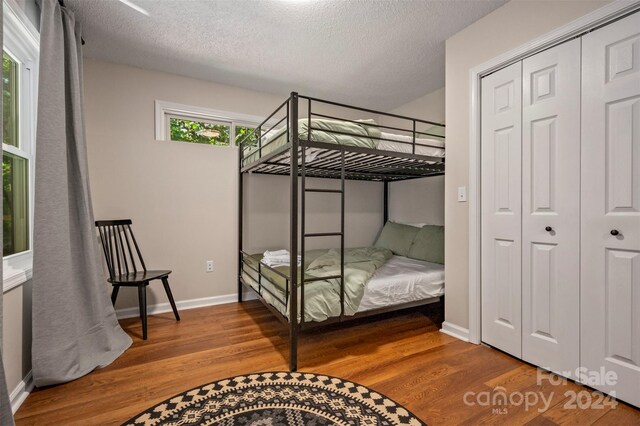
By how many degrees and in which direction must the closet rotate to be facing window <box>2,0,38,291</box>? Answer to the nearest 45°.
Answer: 0° — it already faces it

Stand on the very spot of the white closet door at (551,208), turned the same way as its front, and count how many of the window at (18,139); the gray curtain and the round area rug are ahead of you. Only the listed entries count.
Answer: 3

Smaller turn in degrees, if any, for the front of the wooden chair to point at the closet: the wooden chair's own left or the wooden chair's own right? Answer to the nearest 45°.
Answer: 0° — it already faces it

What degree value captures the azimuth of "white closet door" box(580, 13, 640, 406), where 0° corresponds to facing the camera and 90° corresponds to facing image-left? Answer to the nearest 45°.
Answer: approximately 45°

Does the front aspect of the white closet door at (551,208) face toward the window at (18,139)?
yes

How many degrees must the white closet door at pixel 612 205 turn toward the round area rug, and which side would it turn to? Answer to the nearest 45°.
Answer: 0° — it already faces it

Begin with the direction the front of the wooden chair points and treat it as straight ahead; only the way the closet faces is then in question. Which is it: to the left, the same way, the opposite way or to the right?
the opposite way

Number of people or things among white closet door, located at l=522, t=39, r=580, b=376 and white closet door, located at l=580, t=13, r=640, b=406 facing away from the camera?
0

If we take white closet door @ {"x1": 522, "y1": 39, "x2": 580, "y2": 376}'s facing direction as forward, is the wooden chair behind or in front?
in front

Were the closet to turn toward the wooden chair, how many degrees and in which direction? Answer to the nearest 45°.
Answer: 0° — it already faces it

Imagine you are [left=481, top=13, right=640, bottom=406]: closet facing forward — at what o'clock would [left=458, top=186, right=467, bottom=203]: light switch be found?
The light switch is roughly at 2 o'clock from the closet.

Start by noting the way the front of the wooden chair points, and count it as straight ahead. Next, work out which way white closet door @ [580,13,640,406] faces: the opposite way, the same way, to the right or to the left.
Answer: the opposite way
